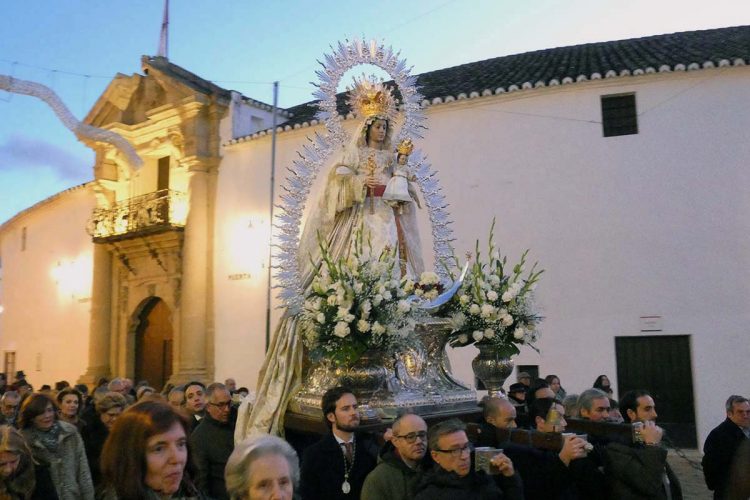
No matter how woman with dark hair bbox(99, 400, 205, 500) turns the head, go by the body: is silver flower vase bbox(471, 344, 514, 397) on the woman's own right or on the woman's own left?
on the woman's own left

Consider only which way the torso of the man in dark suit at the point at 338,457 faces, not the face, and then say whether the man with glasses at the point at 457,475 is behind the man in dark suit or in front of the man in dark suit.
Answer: in front

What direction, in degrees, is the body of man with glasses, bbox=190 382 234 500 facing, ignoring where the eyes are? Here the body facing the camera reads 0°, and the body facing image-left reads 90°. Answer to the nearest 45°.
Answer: approximately 315°

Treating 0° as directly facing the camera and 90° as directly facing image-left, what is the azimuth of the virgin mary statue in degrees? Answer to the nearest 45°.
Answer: approximately 315°

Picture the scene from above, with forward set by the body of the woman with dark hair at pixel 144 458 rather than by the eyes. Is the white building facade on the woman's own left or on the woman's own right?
on the woman's own left

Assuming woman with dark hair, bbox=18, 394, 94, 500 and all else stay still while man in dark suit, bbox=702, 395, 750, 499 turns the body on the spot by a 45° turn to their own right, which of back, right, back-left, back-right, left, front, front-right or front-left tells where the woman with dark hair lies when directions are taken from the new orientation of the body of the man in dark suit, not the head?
front-right

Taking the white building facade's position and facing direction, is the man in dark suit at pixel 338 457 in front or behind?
in front

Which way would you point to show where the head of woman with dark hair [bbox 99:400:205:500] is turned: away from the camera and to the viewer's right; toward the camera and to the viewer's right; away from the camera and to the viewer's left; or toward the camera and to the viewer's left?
toward the camera and to the viewer's right
